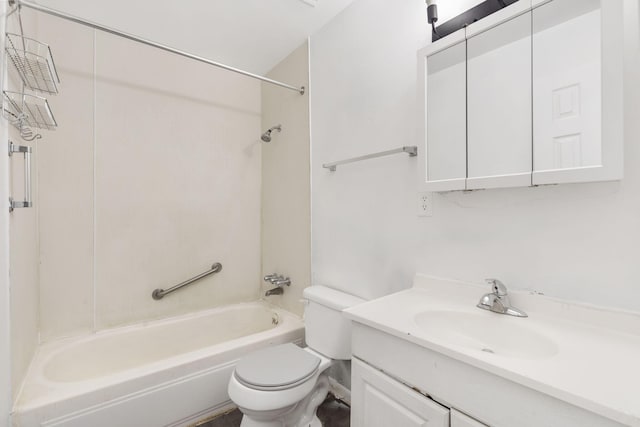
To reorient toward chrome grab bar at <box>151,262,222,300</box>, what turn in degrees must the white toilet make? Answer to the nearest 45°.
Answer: approximately 90° to its right

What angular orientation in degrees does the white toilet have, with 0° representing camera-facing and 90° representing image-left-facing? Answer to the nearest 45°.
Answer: approximately 45°

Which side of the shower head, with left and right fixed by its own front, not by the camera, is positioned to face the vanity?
left

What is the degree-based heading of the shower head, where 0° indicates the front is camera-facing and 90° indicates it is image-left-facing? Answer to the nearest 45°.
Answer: approximately 45°
